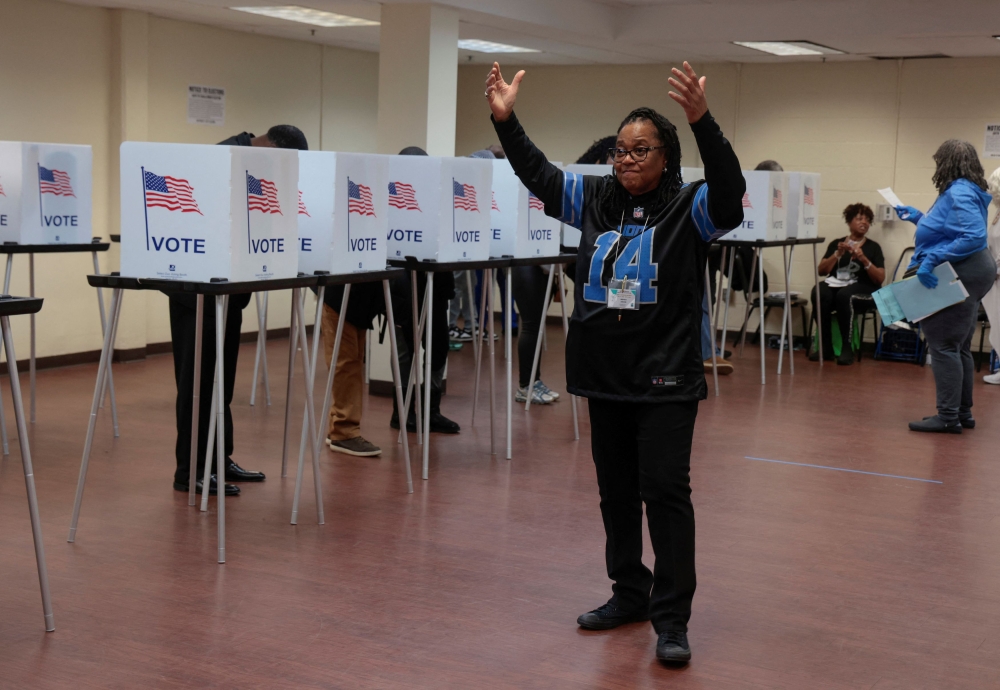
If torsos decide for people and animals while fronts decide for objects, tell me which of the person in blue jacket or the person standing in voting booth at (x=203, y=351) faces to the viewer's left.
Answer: the person in blue jacket

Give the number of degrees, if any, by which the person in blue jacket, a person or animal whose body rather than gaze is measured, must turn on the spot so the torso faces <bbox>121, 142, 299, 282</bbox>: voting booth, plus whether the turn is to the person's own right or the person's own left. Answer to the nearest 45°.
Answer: approximately 45° to the person's own left

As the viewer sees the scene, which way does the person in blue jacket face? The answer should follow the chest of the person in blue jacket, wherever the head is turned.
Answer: to the viewer's left

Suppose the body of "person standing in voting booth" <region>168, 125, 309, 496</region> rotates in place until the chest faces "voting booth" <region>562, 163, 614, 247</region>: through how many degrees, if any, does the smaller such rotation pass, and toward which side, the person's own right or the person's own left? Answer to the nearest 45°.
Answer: approximately 45° to the person's own left

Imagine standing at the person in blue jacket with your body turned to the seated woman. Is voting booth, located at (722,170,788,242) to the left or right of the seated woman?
left

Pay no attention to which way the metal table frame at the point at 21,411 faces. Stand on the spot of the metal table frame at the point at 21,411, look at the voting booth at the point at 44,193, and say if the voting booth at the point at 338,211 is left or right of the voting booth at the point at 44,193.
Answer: right

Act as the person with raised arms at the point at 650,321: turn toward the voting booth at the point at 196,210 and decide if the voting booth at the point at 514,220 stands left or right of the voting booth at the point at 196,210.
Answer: right
